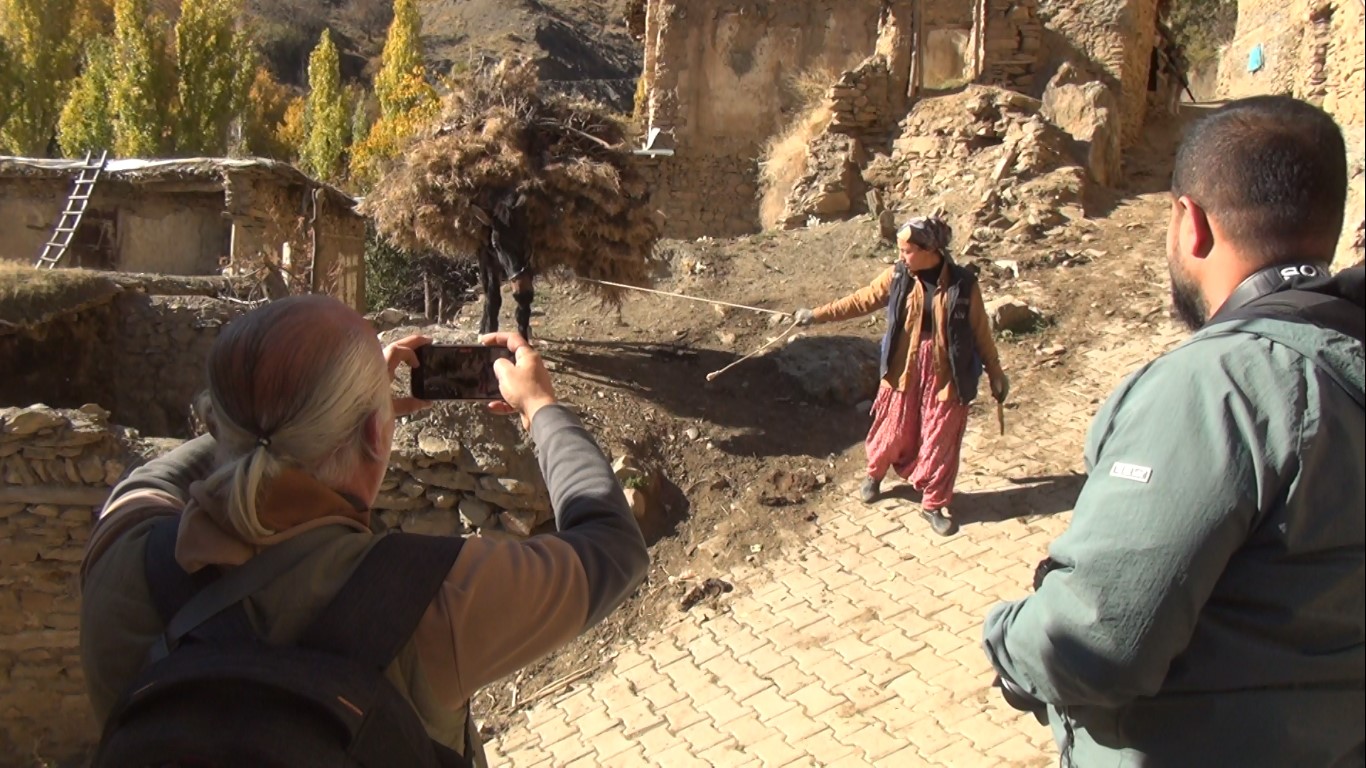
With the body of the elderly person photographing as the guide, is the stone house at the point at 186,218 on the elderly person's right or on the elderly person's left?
on the elderly person's left

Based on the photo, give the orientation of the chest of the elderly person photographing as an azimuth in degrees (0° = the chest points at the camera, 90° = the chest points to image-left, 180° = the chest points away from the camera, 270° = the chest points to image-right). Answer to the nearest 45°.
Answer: approximately 225°

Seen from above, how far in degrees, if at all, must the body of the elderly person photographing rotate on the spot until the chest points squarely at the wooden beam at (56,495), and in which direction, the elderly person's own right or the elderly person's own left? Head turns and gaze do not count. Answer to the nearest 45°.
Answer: approximately 45° to the elderly person's own left

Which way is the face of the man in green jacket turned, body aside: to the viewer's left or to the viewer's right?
to the viewer's left

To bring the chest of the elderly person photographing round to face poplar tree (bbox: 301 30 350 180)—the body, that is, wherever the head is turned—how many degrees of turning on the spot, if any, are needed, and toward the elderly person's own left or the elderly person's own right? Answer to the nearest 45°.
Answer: approximately 45° to the elderly person's own left

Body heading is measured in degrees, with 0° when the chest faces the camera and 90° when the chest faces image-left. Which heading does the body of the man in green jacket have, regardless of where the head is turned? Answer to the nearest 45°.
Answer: approximately 135°

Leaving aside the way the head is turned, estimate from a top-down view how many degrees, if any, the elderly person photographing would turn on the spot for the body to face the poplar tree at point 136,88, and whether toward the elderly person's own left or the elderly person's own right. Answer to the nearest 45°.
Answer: approximately 45° to the elderly person's own left

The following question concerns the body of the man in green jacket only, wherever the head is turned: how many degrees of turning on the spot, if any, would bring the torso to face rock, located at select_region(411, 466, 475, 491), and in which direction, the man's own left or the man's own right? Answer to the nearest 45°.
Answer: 0° — they already face it
